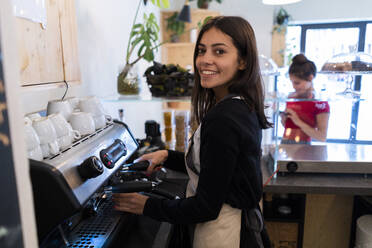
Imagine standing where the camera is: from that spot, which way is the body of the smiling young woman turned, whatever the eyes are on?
to the viewer's left

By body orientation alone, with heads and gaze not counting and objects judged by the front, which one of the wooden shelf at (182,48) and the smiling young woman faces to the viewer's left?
the smiling young woman

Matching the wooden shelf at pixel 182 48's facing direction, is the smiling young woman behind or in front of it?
in front

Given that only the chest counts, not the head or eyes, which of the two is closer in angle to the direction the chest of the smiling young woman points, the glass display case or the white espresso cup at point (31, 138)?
the white espresso cup

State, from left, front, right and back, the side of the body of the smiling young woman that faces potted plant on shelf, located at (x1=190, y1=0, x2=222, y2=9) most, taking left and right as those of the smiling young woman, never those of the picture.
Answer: right

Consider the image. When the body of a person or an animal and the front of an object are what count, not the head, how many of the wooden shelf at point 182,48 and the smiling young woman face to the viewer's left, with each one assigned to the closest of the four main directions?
1

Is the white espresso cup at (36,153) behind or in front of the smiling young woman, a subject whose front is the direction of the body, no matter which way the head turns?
in front

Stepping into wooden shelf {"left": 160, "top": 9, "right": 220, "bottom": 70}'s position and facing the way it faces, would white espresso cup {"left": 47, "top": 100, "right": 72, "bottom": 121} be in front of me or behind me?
in front

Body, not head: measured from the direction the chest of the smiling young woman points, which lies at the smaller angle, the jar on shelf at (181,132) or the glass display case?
the jar on shelf

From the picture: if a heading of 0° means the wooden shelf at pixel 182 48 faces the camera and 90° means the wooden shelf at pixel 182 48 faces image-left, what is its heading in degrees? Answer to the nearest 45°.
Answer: approximately 0°

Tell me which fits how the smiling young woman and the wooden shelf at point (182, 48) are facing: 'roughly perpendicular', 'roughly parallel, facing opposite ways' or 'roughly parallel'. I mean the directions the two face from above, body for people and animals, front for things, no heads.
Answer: roughly perpendicular

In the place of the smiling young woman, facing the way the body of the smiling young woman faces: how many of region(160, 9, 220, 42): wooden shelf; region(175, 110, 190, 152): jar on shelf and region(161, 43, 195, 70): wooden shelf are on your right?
3

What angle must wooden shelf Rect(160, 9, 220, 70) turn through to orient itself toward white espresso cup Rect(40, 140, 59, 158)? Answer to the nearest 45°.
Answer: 0° — it already faces it
